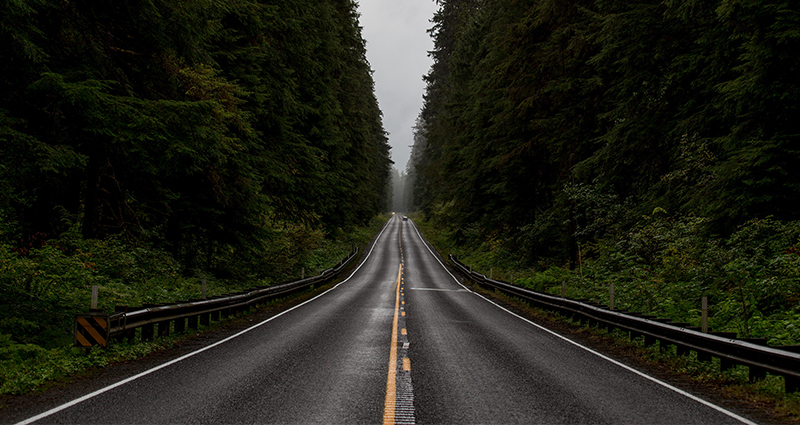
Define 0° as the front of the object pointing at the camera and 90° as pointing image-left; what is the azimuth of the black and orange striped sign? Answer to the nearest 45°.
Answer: approximately 0°
